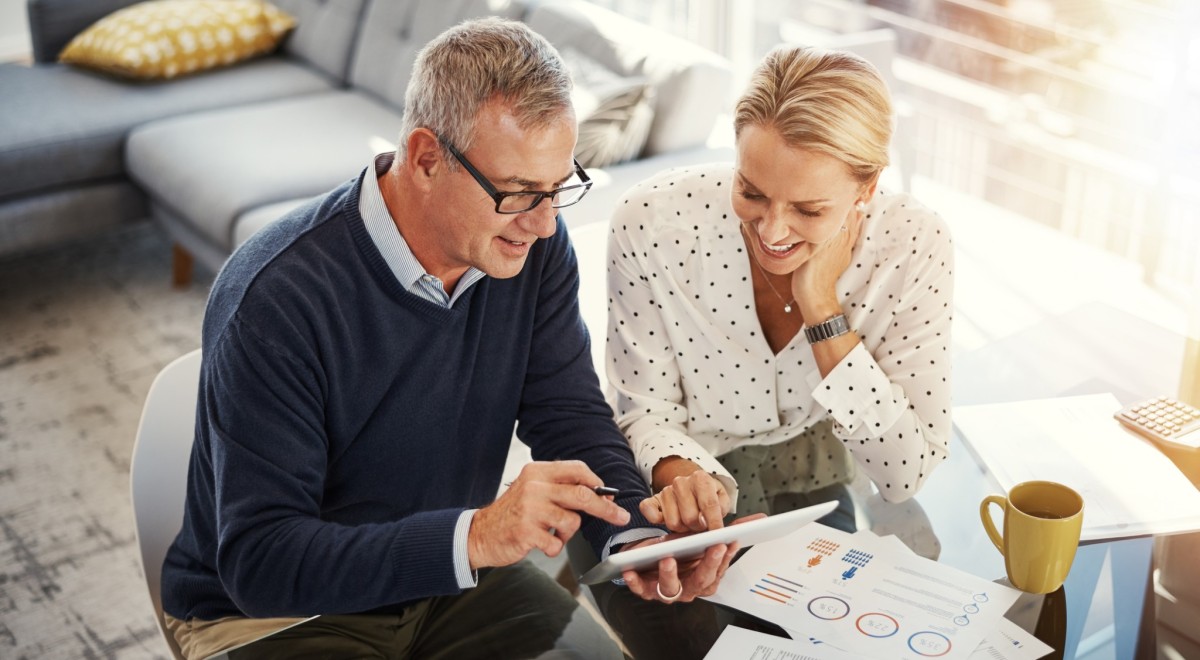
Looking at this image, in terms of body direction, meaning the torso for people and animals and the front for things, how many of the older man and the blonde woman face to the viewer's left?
0

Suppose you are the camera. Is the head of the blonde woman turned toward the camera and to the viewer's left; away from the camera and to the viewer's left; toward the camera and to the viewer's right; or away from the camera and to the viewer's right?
toward the camera and to the viewer's left

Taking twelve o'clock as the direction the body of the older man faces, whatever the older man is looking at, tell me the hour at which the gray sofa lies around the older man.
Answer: The gray sofa is roughly at 7 o'clock from the older man.

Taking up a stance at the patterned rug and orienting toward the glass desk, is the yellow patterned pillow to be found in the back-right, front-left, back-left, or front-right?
back-left

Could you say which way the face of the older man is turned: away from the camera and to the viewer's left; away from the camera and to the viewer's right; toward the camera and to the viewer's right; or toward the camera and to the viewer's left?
toward the camera and to the viewer's right

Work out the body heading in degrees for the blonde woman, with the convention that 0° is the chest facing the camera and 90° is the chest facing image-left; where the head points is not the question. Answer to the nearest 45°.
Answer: approximately 0°

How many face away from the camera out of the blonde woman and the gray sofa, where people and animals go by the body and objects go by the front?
0
